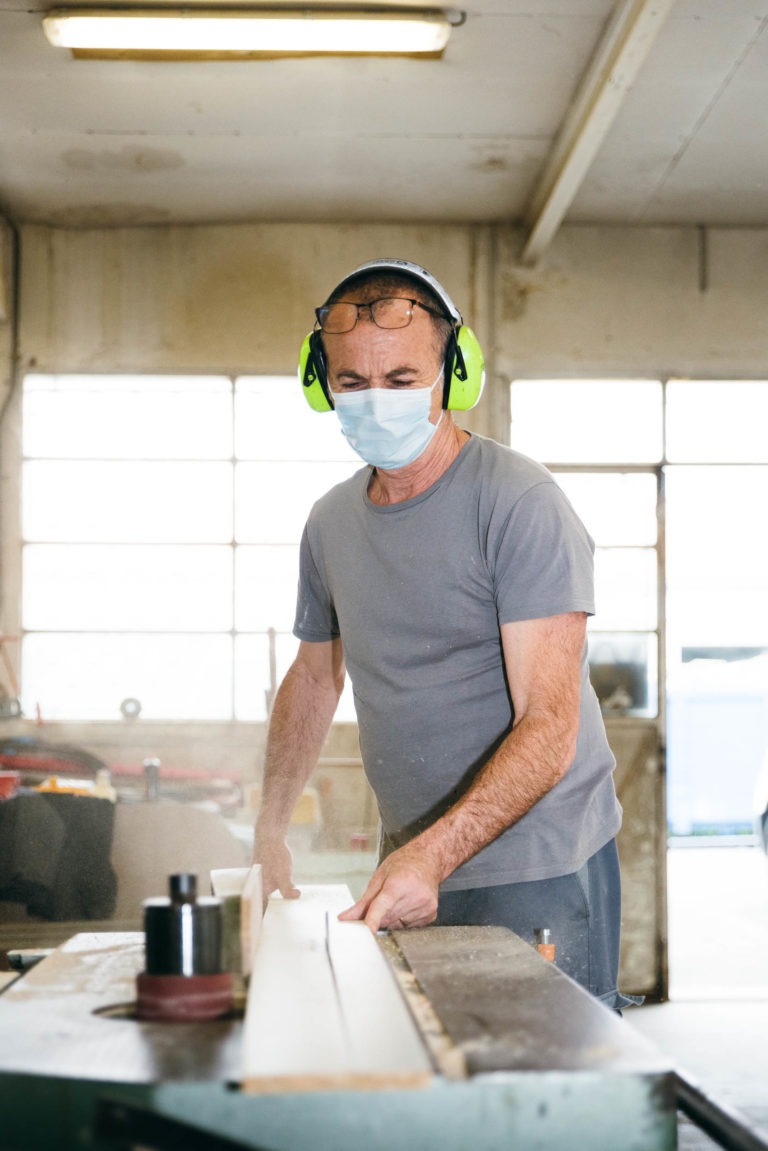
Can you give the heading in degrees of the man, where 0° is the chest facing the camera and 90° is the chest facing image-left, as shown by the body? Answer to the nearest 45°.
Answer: approximately 45°

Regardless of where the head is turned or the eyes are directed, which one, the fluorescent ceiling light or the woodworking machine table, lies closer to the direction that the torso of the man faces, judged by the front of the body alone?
the woodworking machine table
